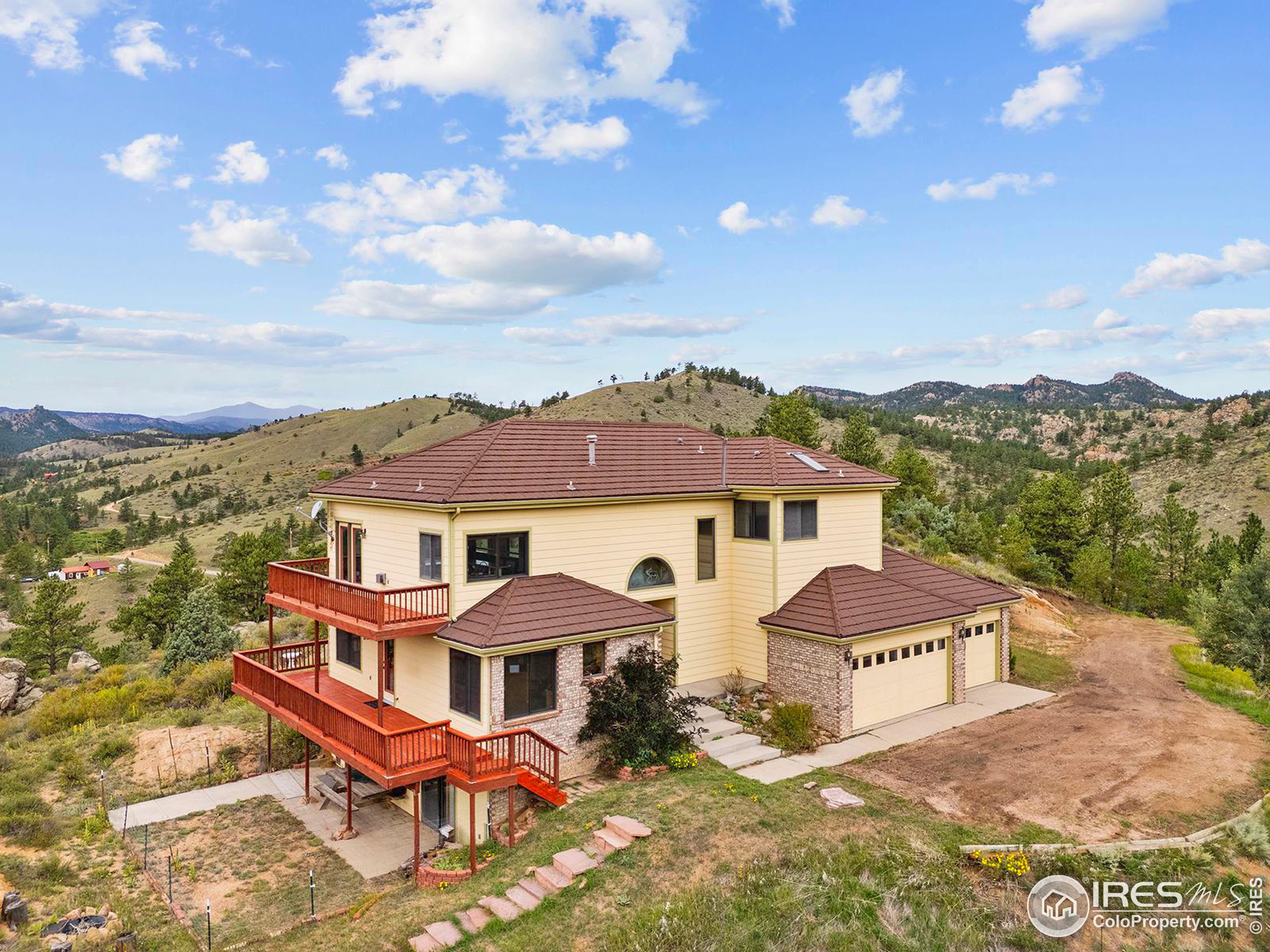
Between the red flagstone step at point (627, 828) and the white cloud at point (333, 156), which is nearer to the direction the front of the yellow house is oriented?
the red flagstone step

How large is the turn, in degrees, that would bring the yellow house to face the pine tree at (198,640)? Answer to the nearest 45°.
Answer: approximately 180°

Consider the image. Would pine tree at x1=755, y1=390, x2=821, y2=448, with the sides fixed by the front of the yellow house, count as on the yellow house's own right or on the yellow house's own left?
on the yellow house's own left

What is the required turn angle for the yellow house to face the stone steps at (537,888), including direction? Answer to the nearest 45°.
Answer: approximately 45° to its right

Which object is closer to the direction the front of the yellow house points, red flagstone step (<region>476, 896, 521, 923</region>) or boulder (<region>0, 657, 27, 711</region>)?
the red flagstone step

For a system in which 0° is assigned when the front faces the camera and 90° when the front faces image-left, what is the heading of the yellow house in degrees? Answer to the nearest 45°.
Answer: approximately 315°

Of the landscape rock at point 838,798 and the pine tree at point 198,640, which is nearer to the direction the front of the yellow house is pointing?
the landscape rock

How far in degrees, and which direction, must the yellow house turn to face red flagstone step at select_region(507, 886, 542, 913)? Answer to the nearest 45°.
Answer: approximately 45° to its right

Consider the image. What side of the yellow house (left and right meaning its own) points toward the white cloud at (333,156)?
back

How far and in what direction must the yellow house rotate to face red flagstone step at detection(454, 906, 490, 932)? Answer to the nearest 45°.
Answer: approximately 45° to its right

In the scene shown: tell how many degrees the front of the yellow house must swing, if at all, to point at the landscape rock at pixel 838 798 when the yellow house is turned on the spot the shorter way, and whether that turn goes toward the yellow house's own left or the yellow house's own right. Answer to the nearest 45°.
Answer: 0° — it already faces it

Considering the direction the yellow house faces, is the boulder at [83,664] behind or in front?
behind
